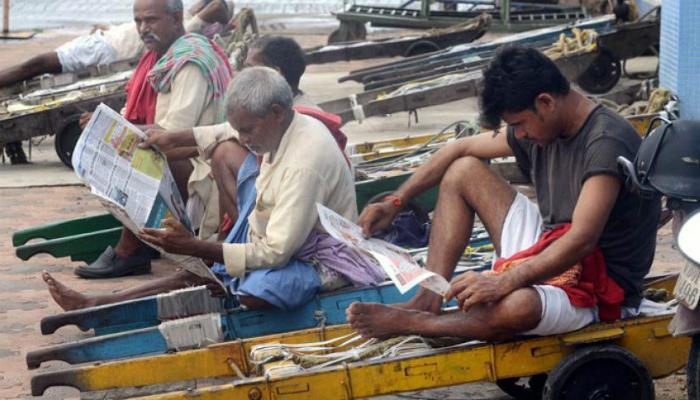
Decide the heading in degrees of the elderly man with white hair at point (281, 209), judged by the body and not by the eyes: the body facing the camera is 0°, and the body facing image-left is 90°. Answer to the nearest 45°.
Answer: approximately 90°

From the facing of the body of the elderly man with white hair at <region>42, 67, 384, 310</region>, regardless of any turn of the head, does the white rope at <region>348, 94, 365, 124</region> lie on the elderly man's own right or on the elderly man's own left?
on the elderly man's own right

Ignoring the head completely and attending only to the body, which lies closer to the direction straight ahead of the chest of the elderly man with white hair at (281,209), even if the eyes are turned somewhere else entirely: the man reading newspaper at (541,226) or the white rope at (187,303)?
the white rope

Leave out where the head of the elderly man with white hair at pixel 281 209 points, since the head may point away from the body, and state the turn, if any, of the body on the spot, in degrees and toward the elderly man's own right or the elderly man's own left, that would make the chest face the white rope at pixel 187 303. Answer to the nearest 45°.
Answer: approximately 45° to the elderly man's own right

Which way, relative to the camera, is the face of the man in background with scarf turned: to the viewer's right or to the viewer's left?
to the viewer's left
